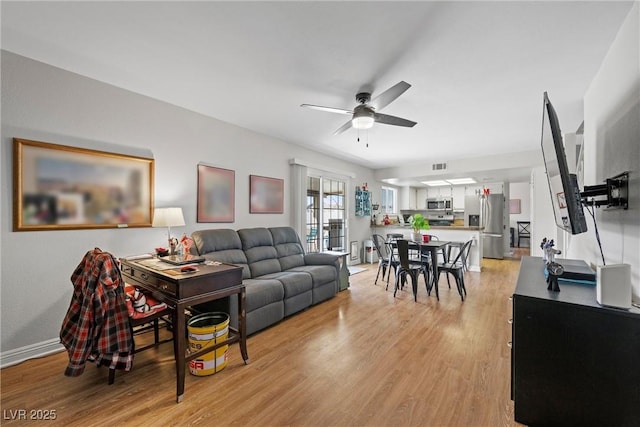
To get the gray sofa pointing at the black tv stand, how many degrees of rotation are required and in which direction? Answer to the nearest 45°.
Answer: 0° — it already faces it

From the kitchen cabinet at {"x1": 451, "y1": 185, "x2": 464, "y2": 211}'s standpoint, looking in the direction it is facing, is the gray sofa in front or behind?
in front

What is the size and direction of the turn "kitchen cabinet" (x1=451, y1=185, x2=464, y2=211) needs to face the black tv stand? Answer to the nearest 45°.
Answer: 0° — it already faces it

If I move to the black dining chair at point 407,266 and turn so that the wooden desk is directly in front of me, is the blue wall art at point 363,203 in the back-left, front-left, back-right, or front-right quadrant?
back-right

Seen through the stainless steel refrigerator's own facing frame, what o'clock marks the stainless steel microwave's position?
The stainless steel microwave is roughly at 4 o'clock from the stainless steel refrigerator.

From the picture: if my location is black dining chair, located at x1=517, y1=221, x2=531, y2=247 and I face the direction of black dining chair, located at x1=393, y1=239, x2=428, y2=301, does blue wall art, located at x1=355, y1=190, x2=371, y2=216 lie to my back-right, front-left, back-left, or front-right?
front-right

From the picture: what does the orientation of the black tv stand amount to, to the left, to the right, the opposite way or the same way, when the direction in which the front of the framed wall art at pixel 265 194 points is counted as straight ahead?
the opposite way

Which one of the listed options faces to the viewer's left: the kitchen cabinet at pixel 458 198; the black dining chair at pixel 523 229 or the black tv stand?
the black tv stand

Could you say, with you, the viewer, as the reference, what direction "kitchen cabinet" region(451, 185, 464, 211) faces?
facing the viewer

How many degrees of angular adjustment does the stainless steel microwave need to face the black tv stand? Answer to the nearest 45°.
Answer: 0° — it already faces it

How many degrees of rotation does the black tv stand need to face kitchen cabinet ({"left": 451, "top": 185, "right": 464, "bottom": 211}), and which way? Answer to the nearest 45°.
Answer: approximately 90° to its right

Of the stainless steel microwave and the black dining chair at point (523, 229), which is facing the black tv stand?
the stainless steel microwave

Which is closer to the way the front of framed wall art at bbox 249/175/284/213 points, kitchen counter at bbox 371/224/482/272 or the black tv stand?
the black tv stand

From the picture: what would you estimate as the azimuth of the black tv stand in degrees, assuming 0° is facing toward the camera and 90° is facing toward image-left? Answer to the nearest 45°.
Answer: approximately 90°

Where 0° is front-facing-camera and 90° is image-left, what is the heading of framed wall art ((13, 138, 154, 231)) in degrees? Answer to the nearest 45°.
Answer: approximately 315°

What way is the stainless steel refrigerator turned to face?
toward the camera

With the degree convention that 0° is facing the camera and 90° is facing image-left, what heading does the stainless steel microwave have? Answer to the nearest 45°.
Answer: approximately 0°

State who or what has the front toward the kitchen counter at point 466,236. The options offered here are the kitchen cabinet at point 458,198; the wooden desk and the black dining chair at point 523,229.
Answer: the kitchen cabinet

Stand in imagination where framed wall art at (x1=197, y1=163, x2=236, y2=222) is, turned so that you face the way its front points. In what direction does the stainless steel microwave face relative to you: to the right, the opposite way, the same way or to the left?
to the right
